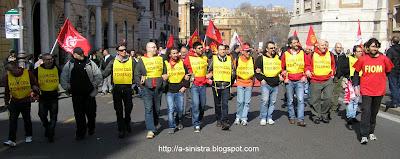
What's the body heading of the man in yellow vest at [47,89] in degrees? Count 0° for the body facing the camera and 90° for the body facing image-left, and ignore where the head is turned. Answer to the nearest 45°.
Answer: approximately 0°

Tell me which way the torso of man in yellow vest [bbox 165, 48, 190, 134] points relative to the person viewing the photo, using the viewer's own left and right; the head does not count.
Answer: facing the viewer

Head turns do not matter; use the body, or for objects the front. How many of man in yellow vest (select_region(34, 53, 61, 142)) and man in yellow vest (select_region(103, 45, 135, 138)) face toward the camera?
2

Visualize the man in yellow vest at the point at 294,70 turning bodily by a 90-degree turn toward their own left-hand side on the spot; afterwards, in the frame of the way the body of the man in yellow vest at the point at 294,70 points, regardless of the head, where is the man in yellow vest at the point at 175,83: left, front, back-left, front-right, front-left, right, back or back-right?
back-right

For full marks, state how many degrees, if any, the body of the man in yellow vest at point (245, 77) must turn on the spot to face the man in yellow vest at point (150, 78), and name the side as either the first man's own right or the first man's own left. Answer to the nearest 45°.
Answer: approximately 45° to the first man's own right

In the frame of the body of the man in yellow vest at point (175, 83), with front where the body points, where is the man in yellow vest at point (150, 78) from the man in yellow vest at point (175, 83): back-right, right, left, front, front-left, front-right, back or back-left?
front-right

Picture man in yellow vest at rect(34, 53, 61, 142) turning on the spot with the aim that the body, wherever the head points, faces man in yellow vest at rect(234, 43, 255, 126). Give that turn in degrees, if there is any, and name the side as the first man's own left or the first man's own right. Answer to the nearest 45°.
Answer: approximately 90° to the first man's own left

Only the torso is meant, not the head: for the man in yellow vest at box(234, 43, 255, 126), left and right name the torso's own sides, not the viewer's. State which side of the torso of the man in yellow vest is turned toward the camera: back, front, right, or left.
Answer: front

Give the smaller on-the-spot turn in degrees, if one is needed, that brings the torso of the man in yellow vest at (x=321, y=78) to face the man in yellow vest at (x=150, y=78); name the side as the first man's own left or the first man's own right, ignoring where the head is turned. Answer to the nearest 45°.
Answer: approximately 45° to the first man's own right

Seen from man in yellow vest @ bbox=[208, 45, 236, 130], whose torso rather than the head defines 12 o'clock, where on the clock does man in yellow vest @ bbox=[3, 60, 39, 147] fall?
man in yellow vest @ bbox=[3, 60, 39, 147] is roughly at 2 o'clock from man in yellow vest @ bbox=[208, 45, 236, 130].

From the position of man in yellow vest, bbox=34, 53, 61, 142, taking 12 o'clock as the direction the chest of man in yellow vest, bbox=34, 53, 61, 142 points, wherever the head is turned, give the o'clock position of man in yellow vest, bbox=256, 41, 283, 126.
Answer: man in yellow vest, bbox=256, 41, 283, 126 is roughly at 9 o'clock from man in yellow vest, bbox=34, 53, 61, 142.
